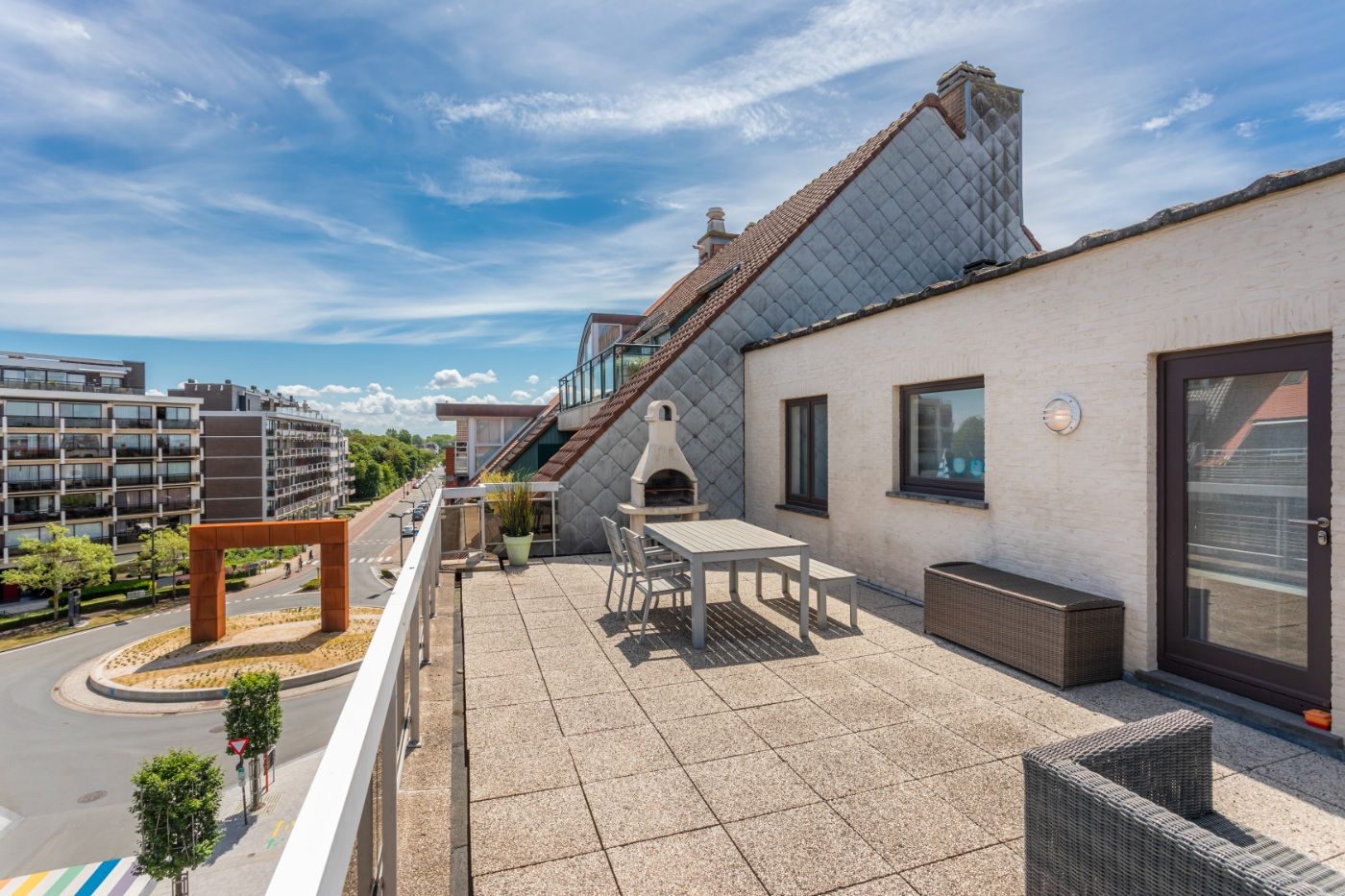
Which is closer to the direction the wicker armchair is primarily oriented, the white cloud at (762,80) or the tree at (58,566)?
the white cloud

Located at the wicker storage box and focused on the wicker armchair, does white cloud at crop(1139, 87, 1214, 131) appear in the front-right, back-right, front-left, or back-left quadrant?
back-left

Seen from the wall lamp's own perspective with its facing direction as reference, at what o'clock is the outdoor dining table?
The outdoor dining table is roughly at 1 o'clock from the wall lamp.

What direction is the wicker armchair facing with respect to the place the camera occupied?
facing away from the viewer and to the right of the viewer

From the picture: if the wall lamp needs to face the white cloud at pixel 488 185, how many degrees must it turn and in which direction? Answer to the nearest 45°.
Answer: approximately 90° to its right

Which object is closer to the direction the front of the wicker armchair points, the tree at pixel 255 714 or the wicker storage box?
the wicker storage box

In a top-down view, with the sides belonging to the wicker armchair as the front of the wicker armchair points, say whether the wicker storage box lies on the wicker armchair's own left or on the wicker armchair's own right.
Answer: on the wicker armchair's own left

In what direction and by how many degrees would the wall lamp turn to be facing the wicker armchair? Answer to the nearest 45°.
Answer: approximately 45° to its left

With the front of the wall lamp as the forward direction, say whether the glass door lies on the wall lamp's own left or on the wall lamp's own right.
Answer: on the wall lamp's own left

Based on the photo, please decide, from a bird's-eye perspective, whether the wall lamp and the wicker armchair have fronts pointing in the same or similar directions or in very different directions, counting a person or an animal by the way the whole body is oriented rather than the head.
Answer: very different directions

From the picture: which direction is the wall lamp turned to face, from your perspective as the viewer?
facing the viewer and to the left of the viewer

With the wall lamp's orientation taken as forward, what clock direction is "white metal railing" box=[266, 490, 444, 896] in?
The white metal railing is roughly at 11 o'clock from the wall lamp.
